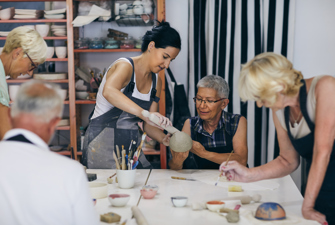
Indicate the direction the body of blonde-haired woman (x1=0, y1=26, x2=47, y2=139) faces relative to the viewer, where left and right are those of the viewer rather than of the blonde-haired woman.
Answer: facing to the right of the viewer

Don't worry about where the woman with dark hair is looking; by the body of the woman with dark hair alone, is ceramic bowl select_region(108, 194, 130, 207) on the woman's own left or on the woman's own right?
on the woman's own right

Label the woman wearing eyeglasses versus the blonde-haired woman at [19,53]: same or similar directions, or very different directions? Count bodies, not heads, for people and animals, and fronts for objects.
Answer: very different directions

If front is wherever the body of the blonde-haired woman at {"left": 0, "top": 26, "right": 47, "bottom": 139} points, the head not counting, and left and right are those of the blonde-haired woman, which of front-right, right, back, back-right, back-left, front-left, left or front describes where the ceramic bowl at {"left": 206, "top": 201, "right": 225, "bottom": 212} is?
front-right

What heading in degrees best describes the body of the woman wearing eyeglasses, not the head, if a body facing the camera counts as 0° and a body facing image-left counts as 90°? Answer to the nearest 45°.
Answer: approximately 45°

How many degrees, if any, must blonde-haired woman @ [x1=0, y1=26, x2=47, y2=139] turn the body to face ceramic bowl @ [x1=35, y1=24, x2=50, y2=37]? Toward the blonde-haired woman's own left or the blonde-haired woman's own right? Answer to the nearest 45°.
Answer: approximately 90° to the blonde-haired woman's own left

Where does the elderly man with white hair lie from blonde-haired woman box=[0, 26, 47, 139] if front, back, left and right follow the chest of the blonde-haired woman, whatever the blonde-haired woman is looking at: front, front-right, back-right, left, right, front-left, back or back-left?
right

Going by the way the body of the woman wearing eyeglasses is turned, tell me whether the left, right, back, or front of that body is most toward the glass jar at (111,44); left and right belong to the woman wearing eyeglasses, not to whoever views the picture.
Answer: right

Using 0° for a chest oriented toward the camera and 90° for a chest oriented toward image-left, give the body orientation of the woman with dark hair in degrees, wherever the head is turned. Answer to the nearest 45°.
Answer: approximately 315°

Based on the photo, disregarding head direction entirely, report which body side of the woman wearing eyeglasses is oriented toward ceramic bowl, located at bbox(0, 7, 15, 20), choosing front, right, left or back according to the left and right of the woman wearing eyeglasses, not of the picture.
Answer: right

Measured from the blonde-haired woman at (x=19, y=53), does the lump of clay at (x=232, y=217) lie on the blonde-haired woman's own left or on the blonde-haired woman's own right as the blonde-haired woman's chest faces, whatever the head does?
on the blonde-haired woman's own right

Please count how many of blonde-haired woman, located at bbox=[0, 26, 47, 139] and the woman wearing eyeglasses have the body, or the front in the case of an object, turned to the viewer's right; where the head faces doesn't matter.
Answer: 1

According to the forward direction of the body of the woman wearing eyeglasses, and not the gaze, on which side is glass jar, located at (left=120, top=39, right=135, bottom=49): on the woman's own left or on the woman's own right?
on the woman's own right

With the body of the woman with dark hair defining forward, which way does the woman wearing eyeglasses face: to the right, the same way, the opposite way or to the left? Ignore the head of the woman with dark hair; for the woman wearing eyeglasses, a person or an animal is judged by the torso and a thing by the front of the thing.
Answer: to the right

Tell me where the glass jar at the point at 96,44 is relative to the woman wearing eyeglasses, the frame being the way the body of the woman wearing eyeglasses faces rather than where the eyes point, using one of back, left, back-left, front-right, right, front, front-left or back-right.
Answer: right
